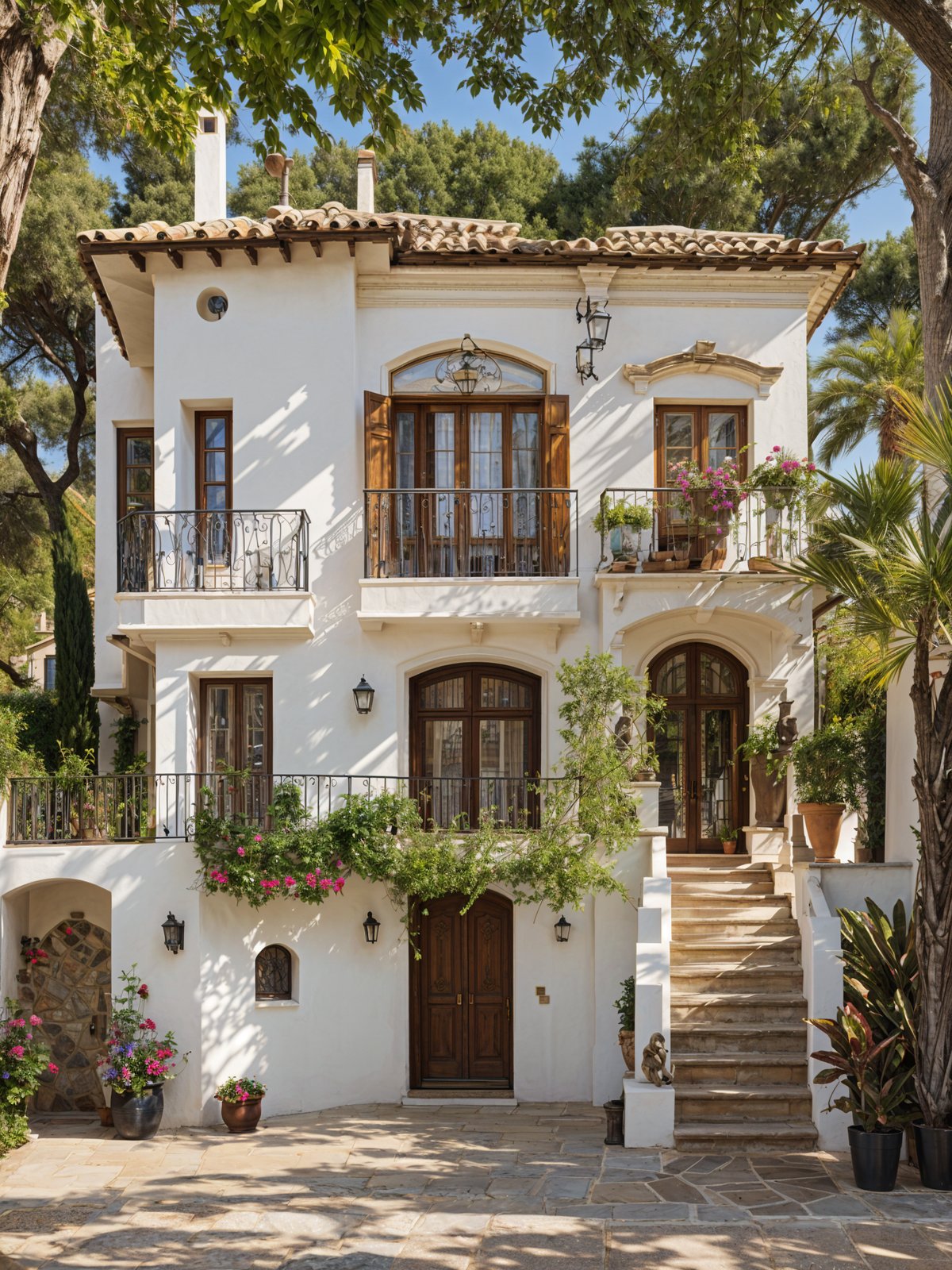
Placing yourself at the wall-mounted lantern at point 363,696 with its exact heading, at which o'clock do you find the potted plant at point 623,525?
The potted plant is roughly at 9 o'clock from the wall-mounted lantern.

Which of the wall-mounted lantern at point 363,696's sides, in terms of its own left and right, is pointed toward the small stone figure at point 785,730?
left

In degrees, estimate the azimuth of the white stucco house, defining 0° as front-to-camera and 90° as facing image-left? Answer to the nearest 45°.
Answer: approximately 0°

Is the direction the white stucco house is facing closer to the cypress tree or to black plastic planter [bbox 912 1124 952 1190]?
the black plastic planter

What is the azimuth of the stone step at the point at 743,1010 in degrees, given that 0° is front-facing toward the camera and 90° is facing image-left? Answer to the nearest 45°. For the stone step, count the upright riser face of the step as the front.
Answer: approximately 0°

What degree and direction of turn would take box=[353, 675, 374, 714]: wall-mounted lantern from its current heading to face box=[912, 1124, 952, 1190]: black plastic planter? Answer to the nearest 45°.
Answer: approximately 45° to its left

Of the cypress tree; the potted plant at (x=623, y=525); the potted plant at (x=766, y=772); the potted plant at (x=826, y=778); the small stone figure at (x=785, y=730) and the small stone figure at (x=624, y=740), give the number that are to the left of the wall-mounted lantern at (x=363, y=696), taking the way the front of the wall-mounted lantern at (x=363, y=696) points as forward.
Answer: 5

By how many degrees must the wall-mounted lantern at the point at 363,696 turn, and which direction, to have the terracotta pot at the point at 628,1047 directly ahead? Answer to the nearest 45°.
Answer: approximately 45° to its left
